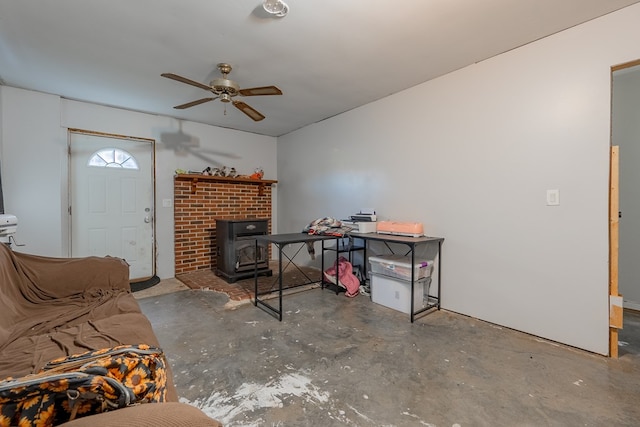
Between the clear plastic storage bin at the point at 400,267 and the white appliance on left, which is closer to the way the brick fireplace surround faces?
the clear plastic storage bin

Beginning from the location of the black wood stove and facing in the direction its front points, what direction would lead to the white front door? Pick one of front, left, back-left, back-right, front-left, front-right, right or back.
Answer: back-right

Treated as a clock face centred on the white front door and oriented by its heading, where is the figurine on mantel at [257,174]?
The figurine on mantel is roughly at 9 o'clock from the white front door.

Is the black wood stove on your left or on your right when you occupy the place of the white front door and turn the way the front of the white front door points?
on your left

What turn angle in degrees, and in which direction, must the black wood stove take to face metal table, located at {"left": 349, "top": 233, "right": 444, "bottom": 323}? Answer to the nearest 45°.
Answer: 0° — it already faces it
